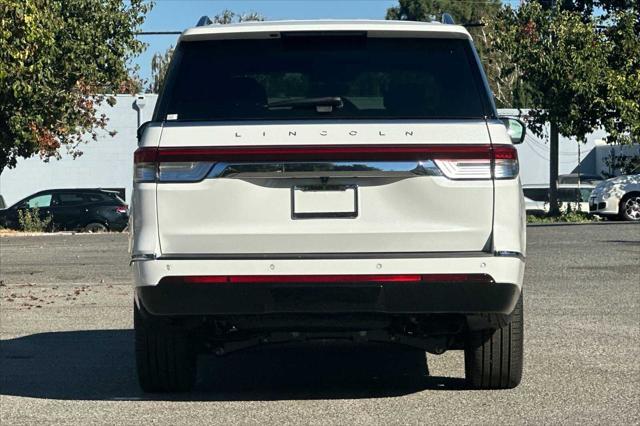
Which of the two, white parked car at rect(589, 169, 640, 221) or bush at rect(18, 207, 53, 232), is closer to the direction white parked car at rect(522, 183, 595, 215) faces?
the bush

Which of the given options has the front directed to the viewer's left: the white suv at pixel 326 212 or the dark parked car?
the dark parked car

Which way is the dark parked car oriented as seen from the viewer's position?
to the viewer's left

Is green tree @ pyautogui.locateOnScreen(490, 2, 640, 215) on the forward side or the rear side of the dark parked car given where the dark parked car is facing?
on the rear side

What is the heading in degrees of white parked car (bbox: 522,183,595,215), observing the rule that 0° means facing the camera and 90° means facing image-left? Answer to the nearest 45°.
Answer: approximately 90°

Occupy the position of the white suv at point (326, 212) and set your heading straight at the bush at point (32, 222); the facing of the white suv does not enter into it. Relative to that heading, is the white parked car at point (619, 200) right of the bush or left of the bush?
right

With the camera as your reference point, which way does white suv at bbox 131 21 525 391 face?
facing away from the viewer
